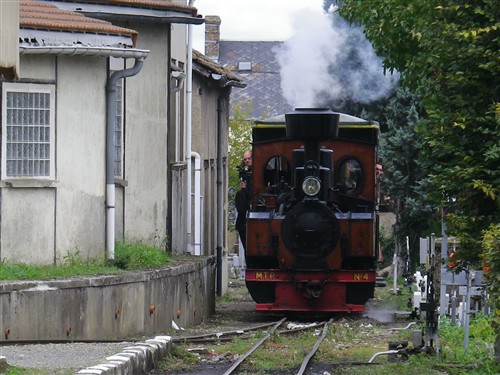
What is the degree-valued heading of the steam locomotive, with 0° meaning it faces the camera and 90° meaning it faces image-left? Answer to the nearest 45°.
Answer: approximately 0°
